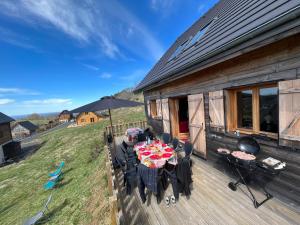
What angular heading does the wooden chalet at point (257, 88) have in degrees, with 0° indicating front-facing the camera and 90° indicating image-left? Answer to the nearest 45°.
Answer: approximately 45°

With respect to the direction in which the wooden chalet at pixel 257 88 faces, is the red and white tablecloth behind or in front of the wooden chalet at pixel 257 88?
in front

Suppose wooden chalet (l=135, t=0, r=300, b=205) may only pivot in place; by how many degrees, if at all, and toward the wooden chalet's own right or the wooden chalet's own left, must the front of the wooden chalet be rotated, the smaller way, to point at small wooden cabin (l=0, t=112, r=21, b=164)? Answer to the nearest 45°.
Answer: approximately 45° to the wooden chalet's own right

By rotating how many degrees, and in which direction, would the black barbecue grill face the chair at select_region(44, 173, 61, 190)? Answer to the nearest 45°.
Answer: approximately 45° to its right

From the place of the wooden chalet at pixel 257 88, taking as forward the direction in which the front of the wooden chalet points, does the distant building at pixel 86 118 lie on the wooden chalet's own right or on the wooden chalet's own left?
on the wooden chalet's own right
